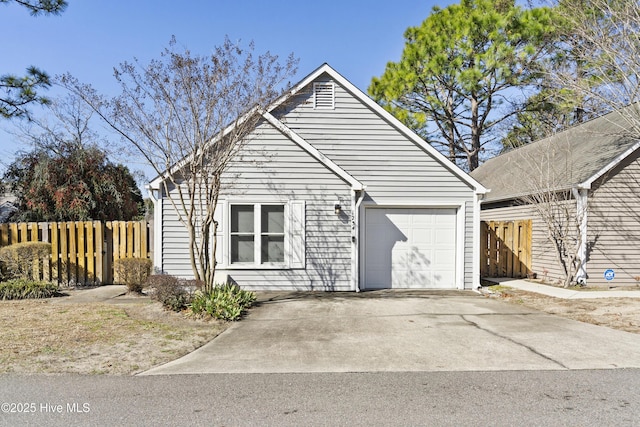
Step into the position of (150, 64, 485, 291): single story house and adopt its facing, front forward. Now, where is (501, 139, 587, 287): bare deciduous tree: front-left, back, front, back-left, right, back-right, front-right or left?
left

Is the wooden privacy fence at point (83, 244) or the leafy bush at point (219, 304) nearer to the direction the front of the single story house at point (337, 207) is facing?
the leafy bush

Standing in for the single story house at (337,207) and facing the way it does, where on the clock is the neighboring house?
The neighboring house is roughly at 9 o'clock from the single story house.

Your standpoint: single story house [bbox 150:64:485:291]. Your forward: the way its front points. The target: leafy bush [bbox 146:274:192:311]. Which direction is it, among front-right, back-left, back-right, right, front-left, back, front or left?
front-right

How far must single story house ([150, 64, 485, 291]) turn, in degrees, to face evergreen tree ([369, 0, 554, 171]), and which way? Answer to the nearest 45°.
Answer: approximately 135° to its left

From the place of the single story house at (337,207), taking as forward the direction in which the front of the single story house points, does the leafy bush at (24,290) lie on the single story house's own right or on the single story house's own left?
on the single story house's own right

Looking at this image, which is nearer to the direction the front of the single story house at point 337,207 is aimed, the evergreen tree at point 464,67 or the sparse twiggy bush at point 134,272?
the sparse twiggy bush

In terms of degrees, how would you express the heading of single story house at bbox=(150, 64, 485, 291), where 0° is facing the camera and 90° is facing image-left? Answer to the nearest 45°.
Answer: approximately 0°

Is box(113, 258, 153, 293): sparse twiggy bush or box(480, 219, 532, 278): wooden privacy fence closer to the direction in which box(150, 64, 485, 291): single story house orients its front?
the sparse twiggy bush

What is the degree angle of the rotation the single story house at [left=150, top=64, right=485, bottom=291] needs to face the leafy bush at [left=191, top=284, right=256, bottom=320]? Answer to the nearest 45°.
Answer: approximately 45° to its right

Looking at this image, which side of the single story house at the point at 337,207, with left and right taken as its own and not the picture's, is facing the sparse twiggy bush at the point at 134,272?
right

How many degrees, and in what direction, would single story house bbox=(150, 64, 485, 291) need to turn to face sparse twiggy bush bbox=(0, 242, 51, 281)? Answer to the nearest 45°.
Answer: approximately 90° to its right
